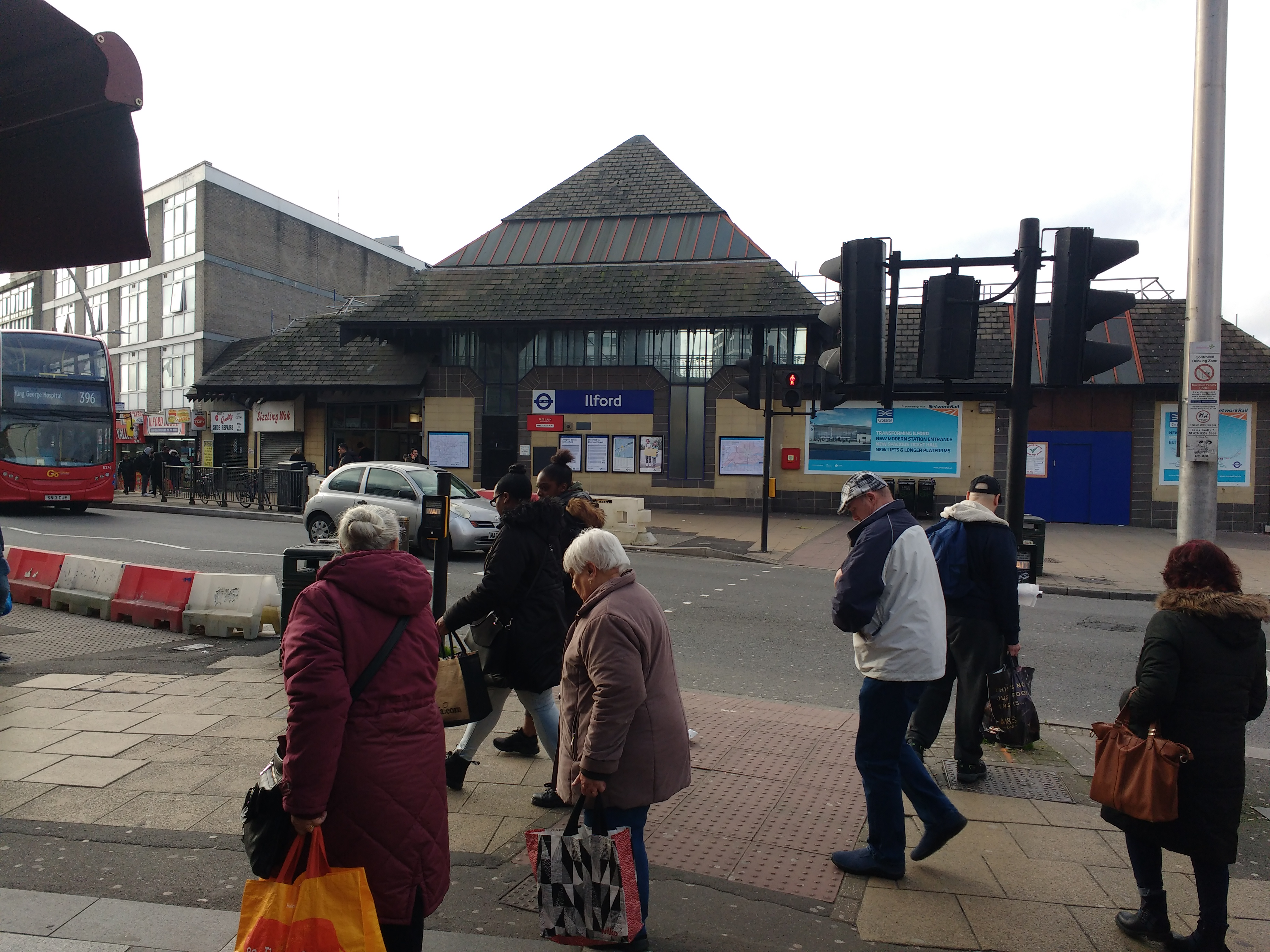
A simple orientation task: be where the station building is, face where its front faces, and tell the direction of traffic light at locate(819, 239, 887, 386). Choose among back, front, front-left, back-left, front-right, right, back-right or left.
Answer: front

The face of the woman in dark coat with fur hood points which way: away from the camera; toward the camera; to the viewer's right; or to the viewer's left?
away from the camera

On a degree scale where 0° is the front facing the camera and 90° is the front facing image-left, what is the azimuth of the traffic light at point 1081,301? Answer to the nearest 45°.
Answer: approximately 270°

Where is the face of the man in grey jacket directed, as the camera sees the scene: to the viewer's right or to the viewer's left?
to the viewer's left

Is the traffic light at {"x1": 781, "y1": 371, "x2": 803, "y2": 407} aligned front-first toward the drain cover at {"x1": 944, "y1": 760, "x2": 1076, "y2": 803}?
yes

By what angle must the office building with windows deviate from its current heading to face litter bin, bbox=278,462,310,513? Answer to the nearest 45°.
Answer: approximately 45° to its left

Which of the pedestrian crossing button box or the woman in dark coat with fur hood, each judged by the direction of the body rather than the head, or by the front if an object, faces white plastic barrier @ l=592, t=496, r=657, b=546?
the woman in dark coat with fur hood

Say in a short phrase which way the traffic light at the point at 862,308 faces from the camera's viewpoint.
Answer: facing away from the viewer and to the left of the viewer

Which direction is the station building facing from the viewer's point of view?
toward the camera

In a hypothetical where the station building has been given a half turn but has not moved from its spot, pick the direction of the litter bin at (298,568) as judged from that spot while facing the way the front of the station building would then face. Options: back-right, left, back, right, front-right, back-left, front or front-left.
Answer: back

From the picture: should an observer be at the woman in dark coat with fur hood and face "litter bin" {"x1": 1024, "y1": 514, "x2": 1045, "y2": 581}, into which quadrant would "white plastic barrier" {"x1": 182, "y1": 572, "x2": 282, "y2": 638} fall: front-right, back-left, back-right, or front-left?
front-left

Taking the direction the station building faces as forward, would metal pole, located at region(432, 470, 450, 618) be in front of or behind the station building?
in front

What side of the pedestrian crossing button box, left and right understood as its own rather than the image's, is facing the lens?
front

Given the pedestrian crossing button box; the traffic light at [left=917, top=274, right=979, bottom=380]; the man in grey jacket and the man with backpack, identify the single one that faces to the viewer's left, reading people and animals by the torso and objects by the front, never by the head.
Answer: the man in grey jacket
